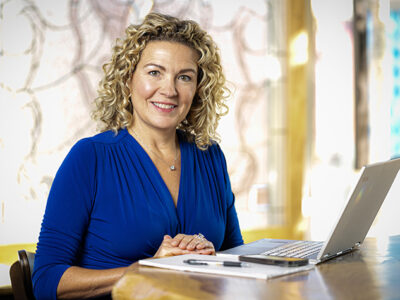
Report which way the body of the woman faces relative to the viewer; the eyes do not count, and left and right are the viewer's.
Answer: facing the viewer and to the right of the viewer

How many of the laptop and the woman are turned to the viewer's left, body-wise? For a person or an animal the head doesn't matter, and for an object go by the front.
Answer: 1

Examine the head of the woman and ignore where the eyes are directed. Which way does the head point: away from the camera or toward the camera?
toward the camera

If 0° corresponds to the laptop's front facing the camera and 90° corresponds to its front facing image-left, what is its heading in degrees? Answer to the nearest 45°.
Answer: approximately 90°

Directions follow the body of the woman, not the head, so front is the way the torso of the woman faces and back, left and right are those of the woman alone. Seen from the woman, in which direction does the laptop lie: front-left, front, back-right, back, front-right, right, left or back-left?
front
